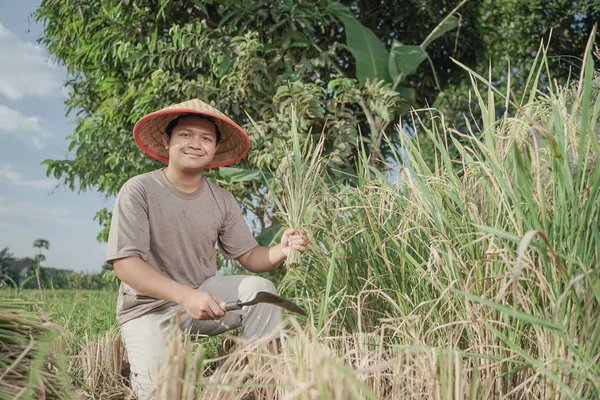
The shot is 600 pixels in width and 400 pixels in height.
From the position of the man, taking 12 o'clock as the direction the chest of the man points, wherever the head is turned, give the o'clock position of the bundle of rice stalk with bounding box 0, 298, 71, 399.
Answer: The bundle of rice stalk is roughly at 2 o'clock from the man.

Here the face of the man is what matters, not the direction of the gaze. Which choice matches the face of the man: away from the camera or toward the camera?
toward the camera

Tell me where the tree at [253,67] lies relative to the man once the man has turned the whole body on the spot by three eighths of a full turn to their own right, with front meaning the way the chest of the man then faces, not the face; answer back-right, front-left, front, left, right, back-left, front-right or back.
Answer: right
